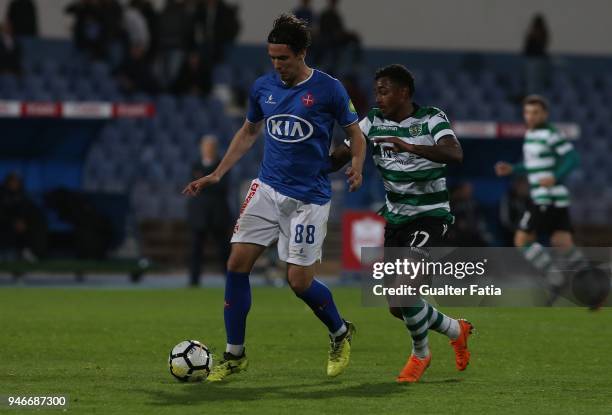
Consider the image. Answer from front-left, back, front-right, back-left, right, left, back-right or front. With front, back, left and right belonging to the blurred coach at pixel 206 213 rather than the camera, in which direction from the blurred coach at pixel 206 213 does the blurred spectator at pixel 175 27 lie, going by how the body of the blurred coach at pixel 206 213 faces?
back

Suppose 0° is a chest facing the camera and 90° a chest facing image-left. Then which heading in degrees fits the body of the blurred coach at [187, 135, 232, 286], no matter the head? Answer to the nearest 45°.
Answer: approximately 0°

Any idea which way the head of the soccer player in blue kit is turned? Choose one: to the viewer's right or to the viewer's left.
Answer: to the viewer's left

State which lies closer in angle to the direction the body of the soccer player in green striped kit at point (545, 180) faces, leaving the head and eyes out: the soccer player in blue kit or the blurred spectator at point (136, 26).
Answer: the soccer player in blue kit

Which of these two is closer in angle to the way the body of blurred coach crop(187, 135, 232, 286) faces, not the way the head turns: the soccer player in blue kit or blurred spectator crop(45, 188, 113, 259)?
the soccer player in blue kit

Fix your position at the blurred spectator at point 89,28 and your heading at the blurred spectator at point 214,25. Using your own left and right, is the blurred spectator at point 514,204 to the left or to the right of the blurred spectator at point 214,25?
right

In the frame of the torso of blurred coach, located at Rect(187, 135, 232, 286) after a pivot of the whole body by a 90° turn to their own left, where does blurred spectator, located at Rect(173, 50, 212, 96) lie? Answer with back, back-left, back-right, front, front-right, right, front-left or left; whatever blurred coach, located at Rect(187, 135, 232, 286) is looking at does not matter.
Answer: left

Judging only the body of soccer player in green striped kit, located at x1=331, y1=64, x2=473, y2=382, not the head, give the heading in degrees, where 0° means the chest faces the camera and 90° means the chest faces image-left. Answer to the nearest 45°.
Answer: approximately 45°

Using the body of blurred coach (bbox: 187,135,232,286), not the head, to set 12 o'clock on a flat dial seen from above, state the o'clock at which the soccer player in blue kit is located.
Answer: The soccer player in blue kit is roughly at 12 o'clock from the blurred coach.
